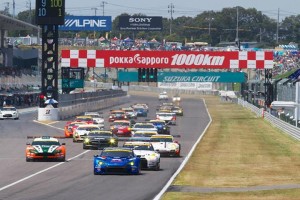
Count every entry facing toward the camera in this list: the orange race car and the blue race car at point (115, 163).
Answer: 2

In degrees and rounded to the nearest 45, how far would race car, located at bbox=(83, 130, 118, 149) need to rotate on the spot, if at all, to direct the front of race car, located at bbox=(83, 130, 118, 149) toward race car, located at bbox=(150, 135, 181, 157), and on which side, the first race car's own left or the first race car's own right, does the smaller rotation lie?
approximately 45° to the first race car's own left

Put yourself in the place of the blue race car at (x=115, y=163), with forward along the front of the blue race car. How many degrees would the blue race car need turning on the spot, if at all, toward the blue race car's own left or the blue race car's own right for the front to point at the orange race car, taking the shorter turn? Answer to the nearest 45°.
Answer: approximately 135° to the blue race car's own right

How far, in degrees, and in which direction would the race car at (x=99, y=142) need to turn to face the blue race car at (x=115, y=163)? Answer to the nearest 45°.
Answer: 0° — it already faces it

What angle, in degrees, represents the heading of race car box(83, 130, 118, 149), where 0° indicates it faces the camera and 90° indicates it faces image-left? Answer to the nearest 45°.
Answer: approximately 0°

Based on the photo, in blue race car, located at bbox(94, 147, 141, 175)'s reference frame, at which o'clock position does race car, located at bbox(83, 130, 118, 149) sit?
The race car is roughly at 6 o'clock from the blue race car.
